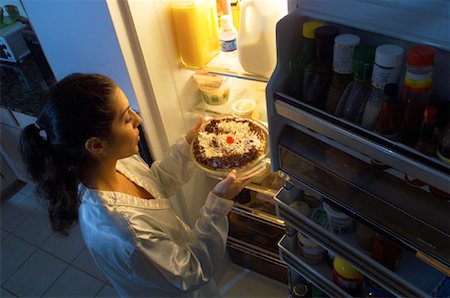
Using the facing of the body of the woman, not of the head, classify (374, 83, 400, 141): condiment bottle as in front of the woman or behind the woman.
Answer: in front

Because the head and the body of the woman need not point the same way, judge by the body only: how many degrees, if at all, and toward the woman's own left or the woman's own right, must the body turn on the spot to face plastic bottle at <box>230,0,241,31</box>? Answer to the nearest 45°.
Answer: approximately 45° to the woman's own left

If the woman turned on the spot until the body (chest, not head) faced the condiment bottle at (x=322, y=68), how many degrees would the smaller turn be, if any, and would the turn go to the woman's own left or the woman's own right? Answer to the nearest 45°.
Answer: approximately 45° to the woman's own right

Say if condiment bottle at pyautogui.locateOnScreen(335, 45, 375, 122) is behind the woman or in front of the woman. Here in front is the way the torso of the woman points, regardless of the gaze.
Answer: in front

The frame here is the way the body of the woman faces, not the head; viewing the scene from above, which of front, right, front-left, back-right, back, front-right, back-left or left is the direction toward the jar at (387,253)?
front-right

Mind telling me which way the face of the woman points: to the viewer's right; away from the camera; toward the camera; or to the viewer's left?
to the viewer's right

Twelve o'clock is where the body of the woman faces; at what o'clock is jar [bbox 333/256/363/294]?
The jar is roughly at 1 o'clock from the woman.

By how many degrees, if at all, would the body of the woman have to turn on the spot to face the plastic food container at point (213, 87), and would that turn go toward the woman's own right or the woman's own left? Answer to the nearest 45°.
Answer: approximately 45° to the woman's own left

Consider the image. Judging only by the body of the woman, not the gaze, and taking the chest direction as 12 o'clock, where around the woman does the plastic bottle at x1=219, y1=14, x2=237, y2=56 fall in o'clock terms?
The plastic bottle is roughly at 11 o'clock from the woman.

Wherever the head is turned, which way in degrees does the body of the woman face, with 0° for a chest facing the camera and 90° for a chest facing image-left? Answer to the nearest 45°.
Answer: approximately 270°

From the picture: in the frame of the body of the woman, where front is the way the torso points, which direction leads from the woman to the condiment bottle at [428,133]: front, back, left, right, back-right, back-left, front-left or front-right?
front-right

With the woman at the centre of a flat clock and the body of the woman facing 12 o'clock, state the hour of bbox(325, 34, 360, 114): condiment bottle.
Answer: The condiment bottle is roughly at 1 o'clock from the woman.

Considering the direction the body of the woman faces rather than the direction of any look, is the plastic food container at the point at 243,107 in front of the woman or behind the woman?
in front
